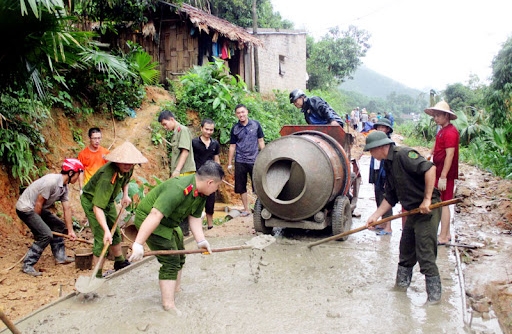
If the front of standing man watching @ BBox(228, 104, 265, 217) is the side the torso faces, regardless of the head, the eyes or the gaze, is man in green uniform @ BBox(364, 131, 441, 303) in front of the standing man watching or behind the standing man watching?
in front

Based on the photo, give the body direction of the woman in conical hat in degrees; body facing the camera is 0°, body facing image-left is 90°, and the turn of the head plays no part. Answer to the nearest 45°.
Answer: approximately 315°

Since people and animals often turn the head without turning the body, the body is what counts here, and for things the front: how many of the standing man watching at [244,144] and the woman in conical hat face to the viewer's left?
0

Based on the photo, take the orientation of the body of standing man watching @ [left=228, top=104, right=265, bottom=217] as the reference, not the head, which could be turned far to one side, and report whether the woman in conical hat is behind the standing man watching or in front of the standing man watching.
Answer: in front

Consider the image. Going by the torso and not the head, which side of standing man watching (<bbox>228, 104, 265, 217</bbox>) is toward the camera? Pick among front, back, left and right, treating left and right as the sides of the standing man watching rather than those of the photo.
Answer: front

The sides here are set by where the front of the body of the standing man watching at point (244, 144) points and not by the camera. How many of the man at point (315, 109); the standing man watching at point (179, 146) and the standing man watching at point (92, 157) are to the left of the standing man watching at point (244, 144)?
1

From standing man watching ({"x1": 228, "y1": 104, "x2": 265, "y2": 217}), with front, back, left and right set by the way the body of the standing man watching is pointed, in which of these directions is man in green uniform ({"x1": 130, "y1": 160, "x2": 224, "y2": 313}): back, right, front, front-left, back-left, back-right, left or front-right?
front

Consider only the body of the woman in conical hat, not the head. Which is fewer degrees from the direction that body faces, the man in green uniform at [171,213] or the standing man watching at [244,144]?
the man in green uniform

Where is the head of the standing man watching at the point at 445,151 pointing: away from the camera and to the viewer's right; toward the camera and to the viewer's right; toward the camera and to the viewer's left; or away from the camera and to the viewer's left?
toward the camera and to the viewer's left

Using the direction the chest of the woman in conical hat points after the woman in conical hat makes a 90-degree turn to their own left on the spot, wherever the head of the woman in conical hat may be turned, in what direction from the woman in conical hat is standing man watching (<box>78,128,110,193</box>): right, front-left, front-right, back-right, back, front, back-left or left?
front-left

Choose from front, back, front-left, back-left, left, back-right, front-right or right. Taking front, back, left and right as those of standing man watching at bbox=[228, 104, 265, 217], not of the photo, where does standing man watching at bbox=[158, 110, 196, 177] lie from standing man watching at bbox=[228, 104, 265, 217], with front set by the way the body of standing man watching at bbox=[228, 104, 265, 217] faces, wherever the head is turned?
front-right

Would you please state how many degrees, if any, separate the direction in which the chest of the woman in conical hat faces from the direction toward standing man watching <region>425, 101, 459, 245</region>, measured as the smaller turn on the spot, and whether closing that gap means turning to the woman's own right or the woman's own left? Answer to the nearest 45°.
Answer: approximately 45° to the woman's own left
